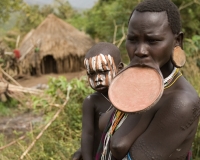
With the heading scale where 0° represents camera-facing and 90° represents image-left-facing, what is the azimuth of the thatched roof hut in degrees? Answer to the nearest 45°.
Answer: approximately 0°
